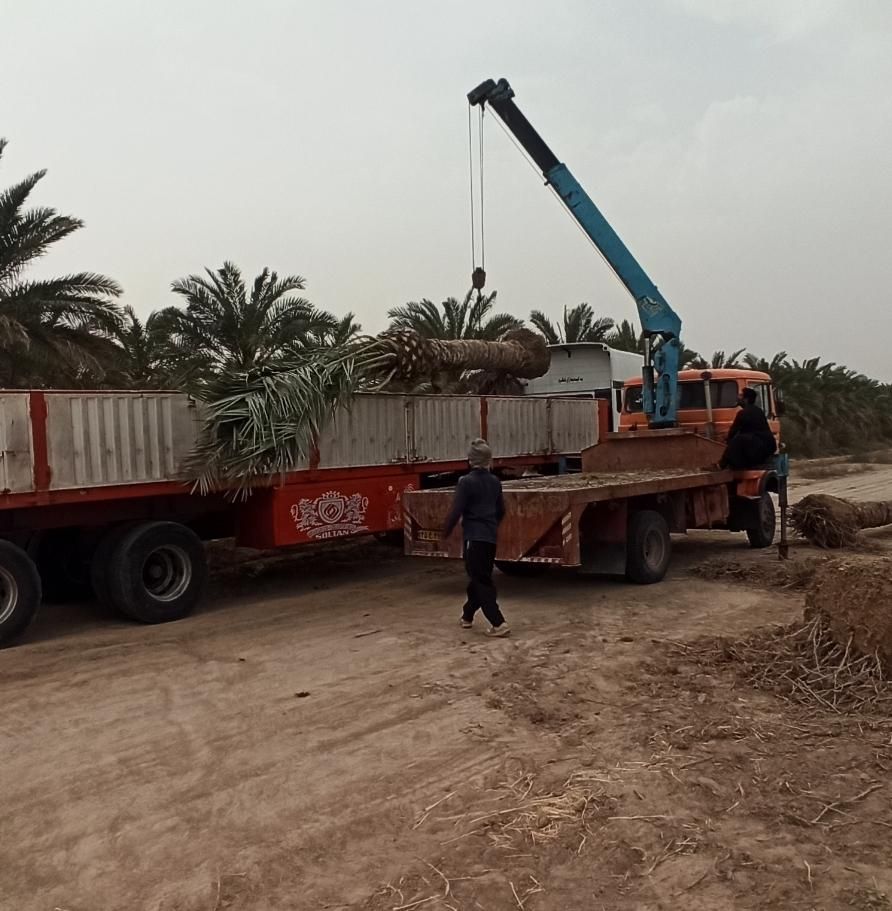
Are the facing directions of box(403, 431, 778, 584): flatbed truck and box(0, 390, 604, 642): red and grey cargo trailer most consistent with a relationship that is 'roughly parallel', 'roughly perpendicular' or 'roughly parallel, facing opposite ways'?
roughly parallel

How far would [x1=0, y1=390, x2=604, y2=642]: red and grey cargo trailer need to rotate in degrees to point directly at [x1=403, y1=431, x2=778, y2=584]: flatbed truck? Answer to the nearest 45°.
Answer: approximately 45° to its right

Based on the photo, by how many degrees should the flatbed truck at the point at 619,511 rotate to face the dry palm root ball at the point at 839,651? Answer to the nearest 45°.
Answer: approximately 135° to its right

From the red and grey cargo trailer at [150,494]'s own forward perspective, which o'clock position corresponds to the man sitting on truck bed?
The man sitting on truck bed is roughly at 1 o'clock from the red and grey cargo trailer.

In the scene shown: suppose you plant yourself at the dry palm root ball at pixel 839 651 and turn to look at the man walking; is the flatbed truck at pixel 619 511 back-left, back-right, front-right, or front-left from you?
front-right

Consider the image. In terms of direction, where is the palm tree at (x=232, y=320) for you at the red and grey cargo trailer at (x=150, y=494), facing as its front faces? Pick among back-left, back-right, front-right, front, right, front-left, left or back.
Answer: front-left

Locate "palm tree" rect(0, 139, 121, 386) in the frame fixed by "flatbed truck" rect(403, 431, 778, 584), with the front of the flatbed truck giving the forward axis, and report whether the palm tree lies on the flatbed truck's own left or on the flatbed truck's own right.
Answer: on the flatbed truck's own left

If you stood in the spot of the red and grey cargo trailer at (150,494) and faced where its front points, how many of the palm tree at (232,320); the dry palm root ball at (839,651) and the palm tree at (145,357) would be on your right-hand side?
1

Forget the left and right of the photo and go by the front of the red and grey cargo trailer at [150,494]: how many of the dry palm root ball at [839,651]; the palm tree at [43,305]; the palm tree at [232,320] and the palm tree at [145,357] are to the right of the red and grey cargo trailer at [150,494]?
1

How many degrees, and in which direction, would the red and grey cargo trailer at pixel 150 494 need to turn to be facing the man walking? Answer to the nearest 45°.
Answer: approximately 90° to its right

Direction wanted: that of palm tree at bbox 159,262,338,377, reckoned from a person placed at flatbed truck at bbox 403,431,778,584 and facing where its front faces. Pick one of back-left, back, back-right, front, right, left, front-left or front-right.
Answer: left

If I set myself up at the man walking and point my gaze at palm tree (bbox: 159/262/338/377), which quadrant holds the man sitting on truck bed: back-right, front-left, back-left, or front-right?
front-right

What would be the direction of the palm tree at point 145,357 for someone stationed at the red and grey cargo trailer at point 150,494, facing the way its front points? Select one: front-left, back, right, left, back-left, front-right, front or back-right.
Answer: front-left

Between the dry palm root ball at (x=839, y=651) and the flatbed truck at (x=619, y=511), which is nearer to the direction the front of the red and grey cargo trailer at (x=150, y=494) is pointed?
the flatbed truck

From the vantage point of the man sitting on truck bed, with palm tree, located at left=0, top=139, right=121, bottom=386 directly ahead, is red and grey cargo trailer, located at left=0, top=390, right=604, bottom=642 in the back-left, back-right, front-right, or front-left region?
front-left

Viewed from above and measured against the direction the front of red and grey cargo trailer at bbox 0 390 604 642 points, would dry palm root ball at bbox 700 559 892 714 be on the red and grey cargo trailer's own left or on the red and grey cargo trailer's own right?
on the red and grey cargo trailer's own right

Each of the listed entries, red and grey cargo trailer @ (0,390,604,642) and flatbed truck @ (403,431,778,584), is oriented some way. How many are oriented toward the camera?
0

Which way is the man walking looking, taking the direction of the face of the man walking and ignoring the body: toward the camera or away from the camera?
away from the camera

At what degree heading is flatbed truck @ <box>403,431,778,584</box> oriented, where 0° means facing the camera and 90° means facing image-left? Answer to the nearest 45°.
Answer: approximately 225°
